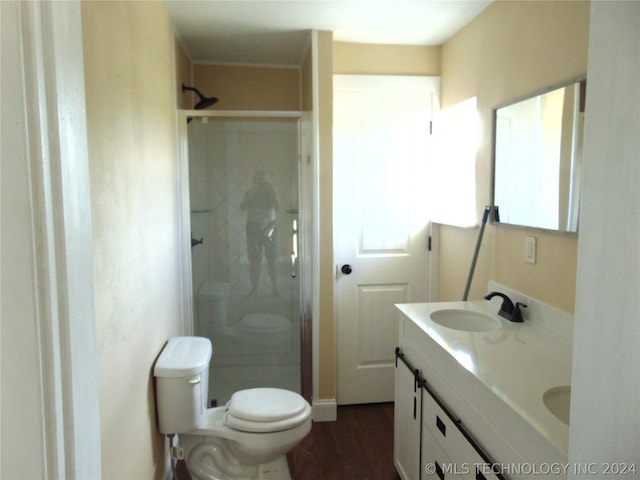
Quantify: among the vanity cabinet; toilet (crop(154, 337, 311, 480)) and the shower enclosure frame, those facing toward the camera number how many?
1

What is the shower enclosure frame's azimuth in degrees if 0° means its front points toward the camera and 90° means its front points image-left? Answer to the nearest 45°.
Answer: approximately 0°

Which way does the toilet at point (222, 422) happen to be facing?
to the viewer's right

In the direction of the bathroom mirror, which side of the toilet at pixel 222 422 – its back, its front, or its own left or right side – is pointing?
front

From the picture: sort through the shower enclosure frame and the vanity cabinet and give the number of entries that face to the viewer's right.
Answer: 0

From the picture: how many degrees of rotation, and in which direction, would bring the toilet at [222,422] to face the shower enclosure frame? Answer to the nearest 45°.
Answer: approximately 90° to its left

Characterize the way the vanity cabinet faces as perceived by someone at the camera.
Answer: facing to the left of the viewer

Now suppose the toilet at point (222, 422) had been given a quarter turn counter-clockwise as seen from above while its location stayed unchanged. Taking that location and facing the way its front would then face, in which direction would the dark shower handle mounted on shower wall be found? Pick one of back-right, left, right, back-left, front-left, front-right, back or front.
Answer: front

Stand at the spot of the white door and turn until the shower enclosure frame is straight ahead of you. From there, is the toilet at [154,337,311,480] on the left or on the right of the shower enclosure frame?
left

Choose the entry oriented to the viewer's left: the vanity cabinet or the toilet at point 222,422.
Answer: the vanity cabinet

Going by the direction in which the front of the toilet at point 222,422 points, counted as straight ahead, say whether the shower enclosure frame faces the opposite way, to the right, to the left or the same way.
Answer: to the right

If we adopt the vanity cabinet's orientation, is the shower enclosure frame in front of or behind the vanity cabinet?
in front

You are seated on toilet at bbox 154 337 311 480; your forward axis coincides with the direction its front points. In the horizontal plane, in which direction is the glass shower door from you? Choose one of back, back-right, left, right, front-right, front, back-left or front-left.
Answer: left

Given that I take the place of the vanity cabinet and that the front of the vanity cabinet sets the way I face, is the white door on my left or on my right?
on my right

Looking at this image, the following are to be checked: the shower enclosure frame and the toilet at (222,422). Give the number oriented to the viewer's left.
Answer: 0

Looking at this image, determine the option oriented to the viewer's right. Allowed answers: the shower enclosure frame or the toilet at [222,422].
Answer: the toilet
